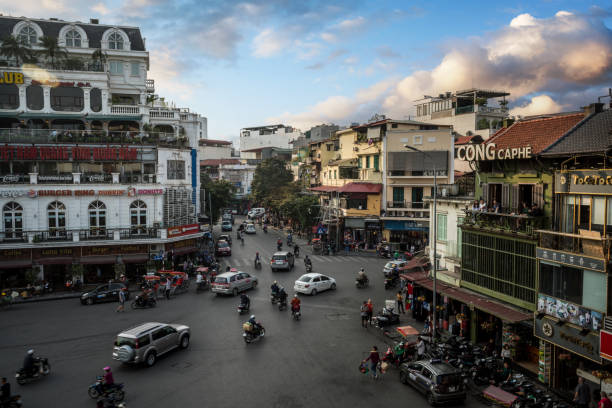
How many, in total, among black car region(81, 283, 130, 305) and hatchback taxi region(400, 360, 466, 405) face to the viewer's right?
0

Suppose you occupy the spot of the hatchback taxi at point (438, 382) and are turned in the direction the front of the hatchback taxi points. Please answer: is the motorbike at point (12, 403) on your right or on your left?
on your left

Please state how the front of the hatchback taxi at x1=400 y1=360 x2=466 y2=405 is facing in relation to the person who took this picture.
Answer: facing away from the viewer and to the left of the viewer

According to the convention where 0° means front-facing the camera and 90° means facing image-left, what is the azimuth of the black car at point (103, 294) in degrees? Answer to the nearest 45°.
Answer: approximately 90°

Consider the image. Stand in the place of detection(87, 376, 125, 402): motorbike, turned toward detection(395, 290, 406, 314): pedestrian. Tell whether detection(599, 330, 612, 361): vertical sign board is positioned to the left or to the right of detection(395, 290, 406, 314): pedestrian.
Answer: right
